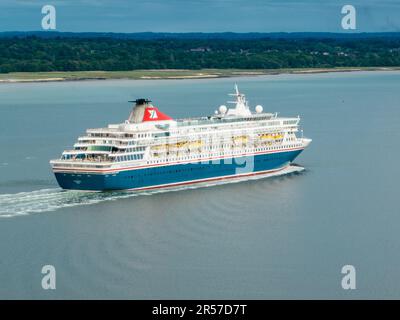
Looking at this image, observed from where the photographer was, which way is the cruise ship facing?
facing away from the viewer and to the right of the viewer
